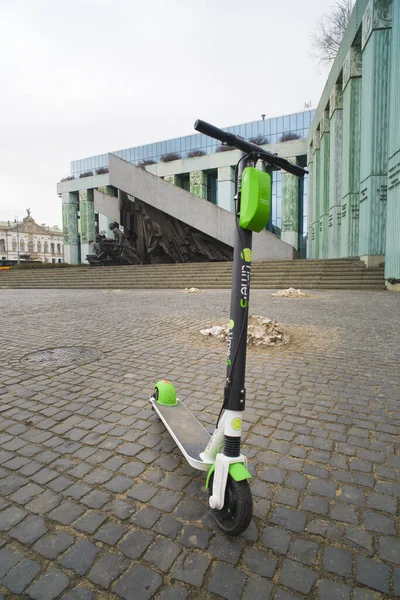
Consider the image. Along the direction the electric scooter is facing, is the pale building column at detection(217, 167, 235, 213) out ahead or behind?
behind

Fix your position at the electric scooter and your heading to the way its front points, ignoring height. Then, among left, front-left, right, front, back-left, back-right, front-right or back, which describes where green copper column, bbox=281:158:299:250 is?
back-left

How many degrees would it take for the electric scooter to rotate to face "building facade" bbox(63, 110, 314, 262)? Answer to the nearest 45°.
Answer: approximately 135° to its left

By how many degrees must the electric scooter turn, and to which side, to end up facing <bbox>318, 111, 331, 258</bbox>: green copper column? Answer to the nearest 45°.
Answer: approximately 135° to its left

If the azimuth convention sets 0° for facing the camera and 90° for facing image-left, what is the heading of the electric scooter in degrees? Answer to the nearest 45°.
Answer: approximately 315°

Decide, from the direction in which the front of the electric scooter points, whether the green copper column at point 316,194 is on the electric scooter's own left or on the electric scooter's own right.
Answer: on the electric scooter's own left
